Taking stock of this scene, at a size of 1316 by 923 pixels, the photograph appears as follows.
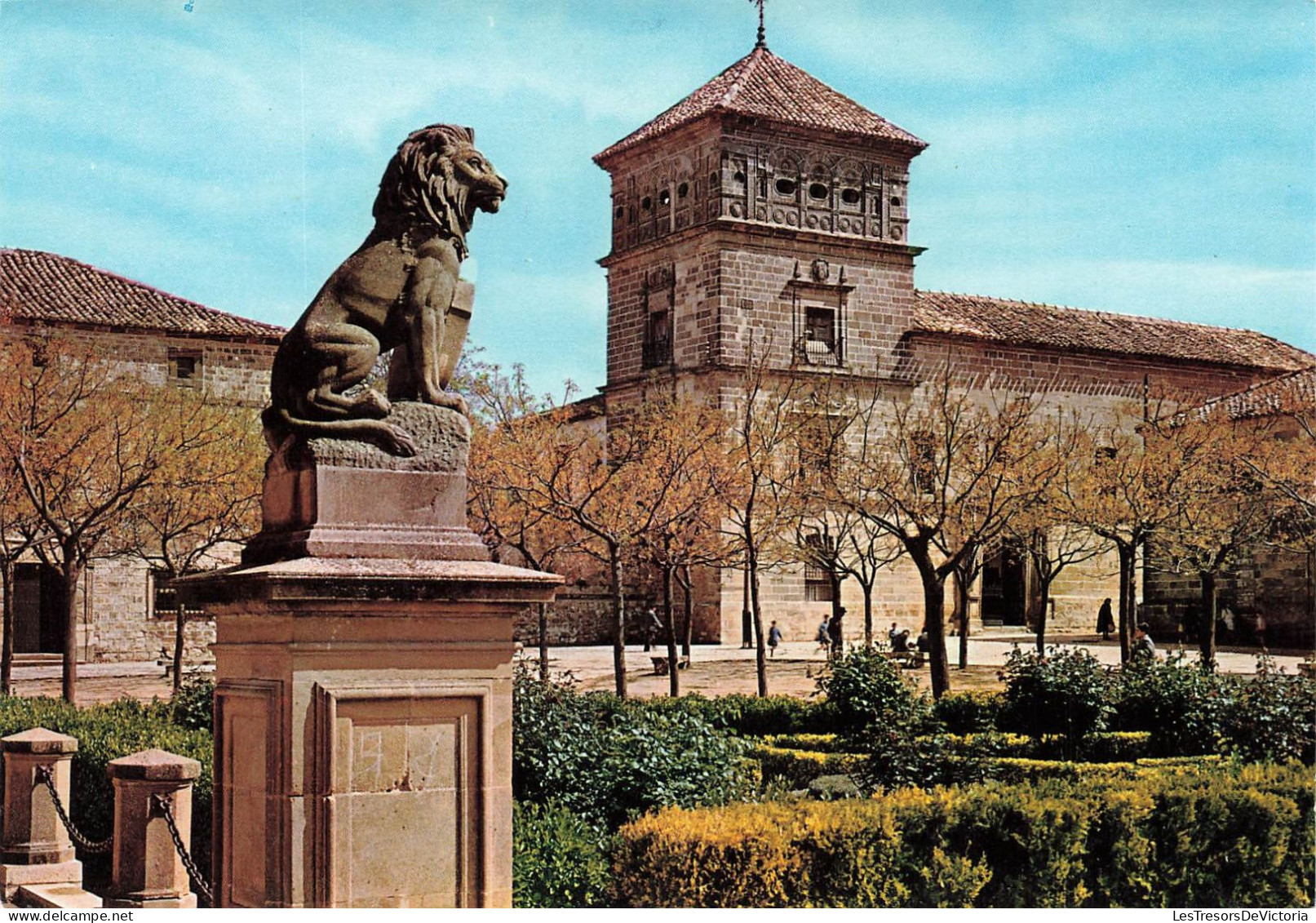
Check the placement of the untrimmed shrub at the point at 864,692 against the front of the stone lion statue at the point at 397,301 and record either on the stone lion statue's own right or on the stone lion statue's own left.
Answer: on the stone lion statue's own left

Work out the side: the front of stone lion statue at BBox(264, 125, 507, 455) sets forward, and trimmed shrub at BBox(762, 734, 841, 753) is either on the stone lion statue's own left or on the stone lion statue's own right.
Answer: on the stone lion statue's own left

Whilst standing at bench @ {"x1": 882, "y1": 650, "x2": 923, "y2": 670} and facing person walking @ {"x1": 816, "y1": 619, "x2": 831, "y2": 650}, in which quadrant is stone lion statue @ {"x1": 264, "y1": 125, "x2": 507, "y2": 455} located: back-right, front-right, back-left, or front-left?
back-left

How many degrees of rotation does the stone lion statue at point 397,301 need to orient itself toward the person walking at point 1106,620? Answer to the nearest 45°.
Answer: approximately 45° to its left

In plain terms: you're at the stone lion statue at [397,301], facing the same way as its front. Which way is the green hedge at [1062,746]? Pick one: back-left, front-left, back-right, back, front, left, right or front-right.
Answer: front-left

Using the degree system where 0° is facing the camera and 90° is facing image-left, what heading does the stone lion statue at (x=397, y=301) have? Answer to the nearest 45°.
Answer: approximately 270°

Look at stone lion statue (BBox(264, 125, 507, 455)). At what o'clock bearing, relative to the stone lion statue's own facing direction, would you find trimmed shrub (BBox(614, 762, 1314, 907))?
The trimmed shrub is roughly at 11 o'clock from the stone lion statue.

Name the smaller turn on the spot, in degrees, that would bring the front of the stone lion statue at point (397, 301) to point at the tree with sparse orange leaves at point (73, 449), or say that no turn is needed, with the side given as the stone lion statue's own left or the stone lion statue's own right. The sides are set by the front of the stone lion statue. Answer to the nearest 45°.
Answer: approximately 90° to the stone lion statue's own left

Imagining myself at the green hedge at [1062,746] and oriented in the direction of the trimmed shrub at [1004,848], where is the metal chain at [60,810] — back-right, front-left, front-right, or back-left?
front-right

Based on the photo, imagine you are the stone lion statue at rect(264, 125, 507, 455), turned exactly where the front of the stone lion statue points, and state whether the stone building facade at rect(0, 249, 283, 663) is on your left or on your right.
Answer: on your left

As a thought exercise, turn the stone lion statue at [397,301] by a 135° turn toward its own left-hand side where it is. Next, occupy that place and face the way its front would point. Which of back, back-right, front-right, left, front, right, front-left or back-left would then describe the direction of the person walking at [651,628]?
front-right
